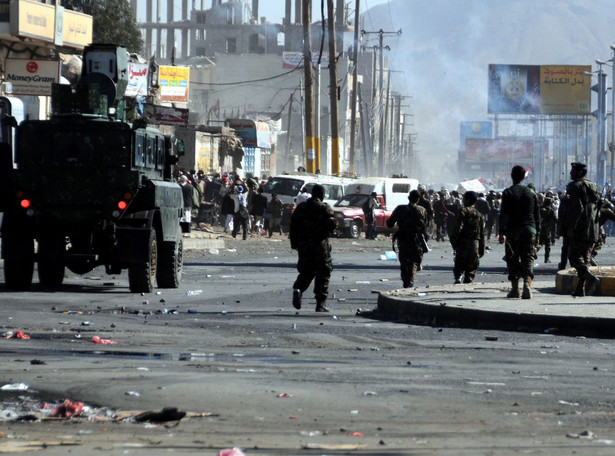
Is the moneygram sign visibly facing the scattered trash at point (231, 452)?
yes

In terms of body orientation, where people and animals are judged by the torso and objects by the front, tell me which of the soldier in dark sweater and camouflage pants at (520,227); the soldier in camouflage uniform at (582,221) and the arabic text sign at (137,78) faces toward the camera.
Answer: the arabic text sign

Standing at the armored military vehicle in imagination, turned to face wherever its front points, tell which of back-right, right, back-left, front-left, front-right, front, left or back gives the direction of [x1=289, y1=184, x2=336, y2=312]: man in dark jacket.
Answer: back-right

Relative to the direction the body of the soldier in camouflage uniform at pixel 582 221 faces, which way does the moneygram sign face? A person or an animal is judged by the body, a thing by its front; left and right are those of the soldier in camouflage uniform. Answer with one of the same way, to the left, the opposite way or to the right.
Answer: the opposite way

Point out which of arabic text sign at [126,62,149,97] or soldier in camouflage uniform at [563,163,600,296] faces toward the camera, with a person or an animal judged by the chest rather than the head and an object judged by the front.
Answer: the arabic text sign

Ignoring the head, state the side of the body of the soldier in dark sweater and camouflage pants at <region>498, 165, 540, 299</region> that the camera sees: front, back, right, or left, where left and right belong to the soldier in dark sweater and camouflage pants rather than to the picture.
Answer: back

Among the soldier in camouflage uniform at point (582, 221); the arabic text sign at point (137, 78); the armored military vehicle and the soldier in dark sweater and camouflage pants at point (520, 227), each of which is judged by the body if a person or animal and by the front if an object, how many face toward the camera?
1

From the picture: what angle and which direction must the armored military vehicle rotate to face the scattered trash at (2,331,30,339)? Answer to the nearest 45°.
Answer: approximately 180°

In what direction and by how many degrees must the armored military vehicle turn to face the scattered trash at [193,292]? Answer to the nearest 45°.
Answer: approximately 90° to its right

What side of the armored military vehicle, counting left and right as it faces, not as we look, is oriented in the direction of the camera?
back

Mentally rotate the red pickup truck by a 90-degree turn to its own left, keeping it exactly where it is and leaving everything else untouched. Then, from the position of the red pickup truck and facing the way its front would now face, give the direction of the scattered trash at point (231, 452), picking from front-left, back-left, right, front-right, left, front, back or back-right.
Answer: front-right

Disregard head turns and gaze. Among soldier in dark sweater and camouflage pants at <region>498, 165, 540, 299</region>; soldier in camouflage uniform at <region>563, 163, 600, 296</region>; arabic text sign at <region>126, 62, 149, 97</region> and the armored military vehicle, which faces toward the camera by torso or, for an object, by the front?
the arabic text sign

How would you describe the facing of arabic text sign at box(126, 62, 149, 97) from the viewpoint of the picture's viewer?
facing the viewer

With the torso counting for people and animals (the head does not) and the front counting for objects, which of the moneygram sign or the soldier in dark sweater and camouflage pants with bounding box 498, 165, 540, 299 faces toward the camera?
the moneygram sign

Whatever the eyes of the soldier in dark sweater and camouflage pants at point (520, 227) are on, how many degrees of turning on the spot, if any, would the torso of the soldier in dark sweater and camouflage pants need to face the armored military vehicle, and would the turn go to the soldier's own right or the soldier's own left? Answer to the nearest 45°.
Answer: approximately 90° to the soldier's own left

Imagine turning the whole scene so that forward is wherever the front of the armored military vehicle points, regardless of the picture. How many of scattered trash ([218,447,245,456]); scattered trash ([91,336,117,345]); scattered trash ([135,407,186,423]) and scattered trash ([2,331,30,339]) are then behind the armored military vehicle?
4

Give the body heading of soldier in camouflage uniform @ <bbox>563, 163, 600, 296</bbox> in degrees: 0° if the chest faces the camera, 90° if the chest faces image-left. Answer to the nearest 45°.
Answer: approximately 135°

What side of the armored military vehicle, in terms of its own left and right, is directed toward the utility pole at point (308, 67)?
front
